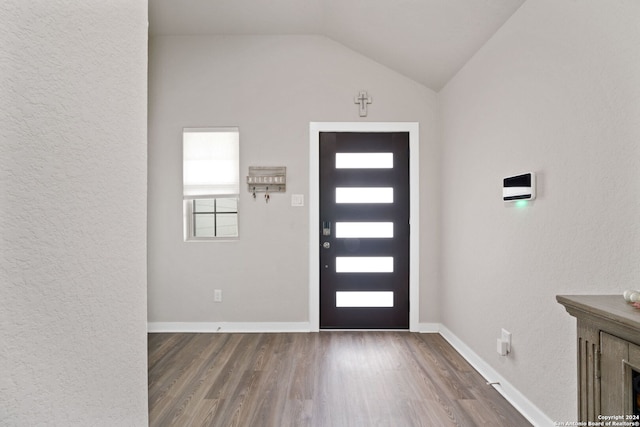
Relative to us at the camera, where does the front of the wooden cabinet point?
facing the viewer and to the left of the viewer

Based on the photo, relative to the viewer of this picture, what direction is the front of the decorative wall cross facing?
facing the viewer

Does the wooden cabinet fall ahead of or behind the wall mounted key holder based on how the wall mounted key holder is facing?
ahead

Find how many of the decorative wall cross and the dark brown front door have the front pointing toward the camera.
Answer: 2

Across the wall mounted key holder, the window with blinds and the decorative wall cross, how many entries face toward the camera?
3

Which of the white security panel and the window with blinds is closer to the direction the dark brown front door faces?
the white security panel

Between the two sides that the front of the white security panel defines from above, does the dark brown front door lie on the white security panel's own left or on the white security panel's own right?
on the white security panel's own right

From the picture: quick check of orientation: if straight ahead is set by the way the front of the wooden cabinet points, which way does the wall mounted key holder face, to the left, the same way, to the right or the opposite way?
to the left

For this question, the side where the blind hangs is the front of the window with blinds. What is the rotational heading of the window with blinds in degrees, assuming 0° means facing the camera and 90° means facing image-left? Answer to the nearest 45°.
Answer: approximately 0°

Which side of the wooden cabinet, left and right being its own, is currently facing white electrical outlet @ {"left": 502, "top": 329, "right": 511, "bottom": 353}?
right

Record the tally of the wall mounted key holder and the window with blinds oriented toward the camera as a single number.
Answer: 2

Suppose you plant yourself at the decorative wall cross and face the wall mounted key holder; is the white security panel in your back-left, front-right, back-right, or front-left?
back-left

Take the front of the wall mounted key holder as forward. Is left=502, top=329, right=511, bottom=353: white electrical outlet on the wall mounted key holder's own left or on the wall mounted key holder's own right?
on the wall mounted key holder's own left

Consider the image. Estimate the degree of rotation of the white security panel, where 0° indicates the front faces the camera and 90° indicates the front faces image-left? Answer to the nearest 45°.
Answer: approximately 45°

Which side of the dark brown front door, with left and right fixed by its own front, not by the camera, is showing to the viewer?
front

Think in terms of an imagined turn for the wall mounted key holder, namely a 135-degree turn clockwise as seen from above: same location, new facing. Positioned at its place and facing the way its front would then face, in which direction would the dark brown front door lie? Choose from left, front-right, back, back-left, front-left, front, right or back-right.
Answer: back-right
